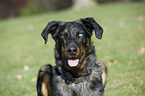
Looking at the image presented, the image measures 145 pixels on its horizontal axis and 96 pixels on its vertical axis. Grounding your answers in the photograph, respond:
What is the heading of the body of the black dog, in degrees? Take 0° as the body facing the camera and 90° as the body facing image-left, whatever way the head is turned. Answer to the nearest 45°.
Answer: approximately 0°
